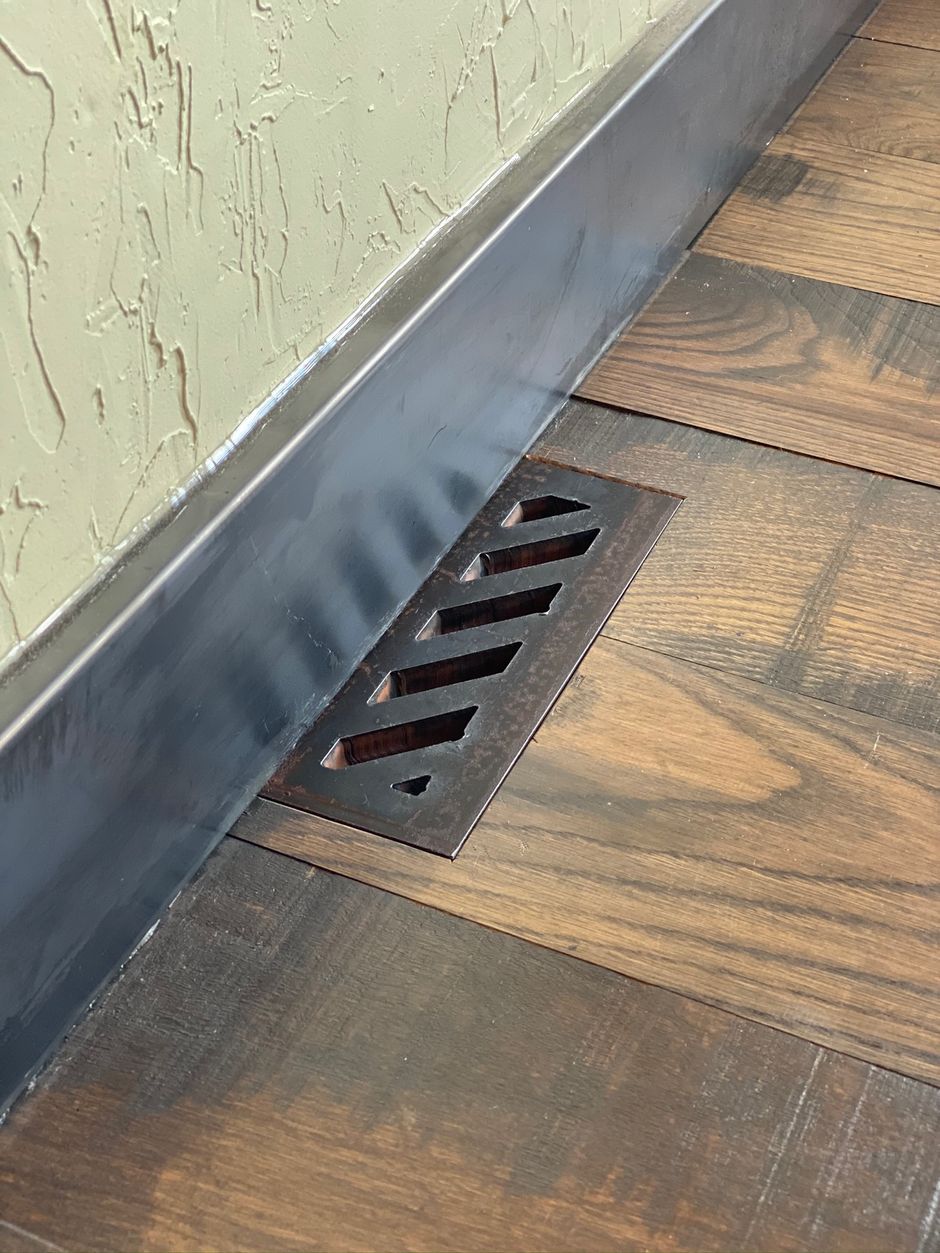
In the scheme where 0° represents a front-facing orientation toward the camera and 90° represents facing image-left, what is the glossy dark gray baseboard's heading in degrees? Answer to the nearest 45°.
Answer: approximately 315°
